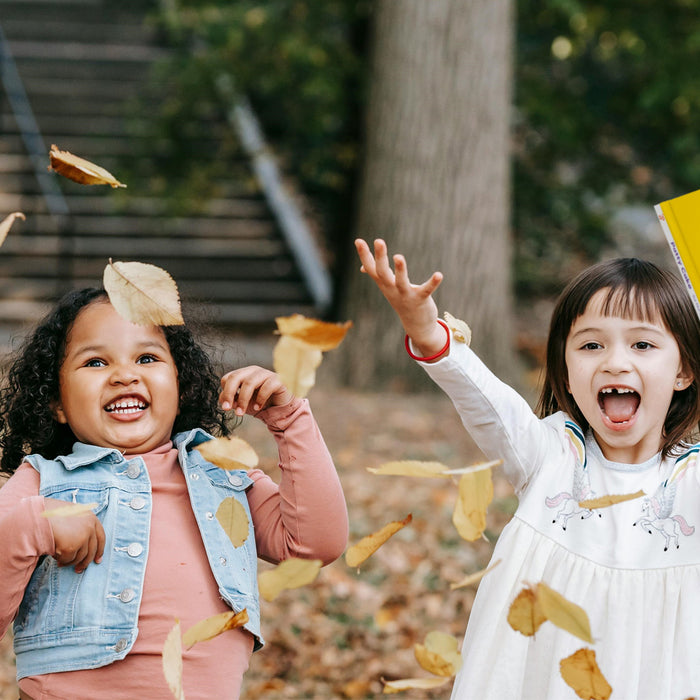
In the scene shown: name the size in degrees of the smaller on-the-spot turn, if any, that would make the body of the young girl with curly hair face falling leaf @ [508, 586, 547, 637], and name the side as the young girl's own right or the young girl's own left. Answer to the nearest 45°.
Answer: approximately 45° to the young girl's own left

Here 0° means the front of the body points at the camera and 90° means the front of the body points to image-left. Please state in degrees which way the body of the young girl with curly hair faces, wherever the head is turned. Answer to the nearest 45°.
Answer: approximately 0°

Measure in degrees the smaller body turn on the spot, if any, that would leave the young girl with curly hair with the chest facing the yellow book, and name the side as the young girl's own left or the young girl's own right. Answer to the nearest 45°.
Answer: approximately 45° to the young girl's own left

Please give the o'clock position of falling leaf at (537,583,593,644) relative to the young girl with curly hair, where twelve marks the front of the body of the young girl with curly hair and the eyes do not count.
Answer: The falling leaf is roughly at 10 o'clock from the young girl with curly hair.
